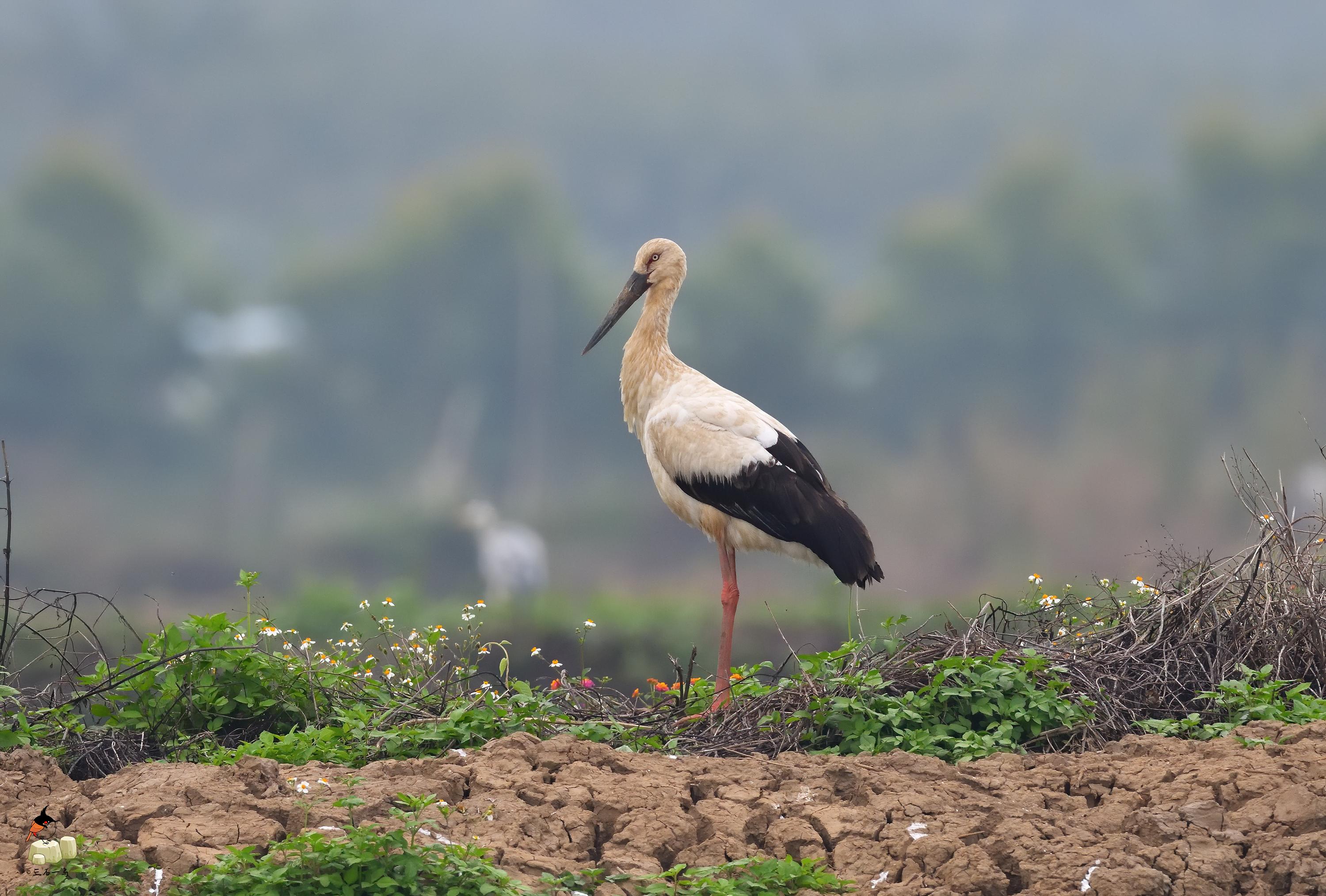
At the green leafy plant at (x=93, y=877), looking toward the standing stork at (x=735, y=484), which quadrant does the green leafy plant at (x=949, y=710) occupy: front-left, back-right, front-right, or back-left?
front-right

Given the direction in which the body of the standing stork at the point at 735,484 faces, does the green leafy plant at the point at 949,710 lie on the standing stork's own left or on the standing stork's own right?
on the standing stork's own left

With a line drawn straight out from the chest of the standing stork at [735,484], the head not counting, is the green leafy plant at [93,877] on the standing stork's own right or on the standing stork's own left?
on the standing stork's own left

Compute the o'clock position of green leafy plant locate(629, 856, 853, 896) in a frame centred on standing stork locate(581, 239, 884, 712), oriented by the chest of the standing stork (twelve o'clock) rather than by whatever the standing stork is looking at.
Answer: The green leafy plant is roughly at 9 o'clock from the standing stork.

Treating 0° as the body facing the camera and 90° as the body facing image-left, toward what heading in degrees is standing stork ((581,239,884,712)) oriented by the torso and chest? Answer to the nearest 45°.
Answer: approximately 90°

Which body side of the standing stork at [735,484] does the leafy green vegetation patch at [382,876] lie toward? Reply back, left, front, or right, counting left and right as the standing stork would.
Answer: left

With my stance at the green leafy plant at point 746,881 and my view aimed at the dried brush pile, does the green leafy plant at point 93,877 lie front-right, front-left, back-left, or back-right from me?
back-left

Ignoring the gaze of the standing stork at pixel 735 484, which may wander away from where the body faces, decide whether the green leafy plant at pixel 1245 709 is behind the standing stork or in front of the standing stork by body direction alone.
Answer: behind
